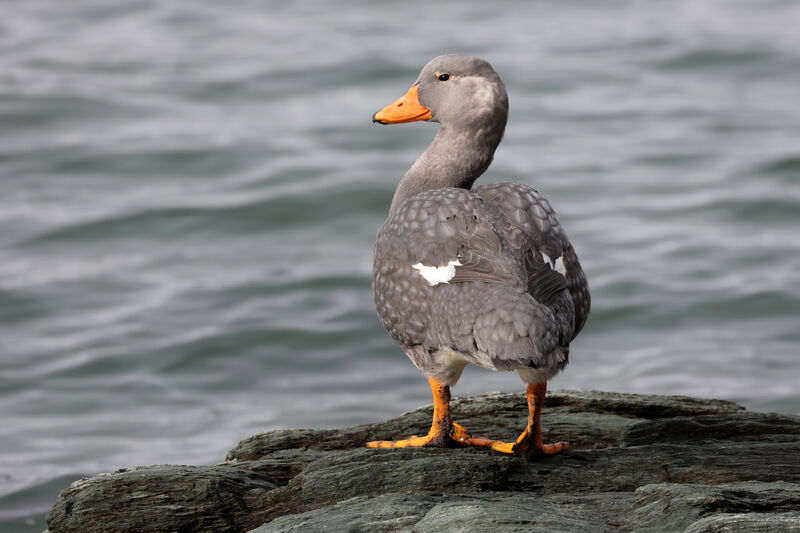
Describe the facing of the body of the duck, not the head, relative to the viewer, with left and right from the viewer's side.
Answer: facing away from the viewer and to the left of the viewer

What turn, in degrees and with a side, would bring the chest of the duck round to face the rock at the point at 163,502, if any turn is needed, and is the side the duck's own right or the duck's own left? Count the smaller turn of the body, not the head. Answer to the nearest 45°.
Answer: approximately 45° to the duck's own left
